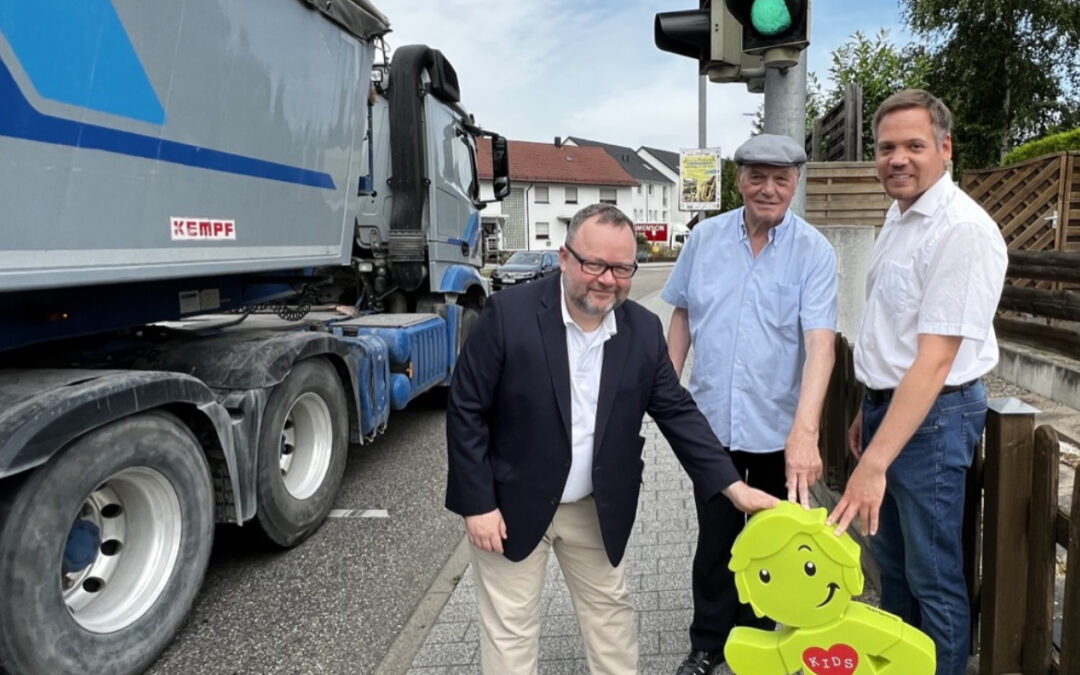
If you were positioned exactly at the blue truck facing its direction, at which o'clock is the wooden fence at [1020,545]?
The wooden fence is roughly at 3 o'clock from the blue truck.

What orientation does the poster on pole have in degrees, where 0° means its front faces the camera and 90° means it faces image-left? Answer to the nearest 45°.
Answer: approximately 0°

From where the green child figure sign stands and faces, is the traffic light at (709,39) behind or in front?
behind

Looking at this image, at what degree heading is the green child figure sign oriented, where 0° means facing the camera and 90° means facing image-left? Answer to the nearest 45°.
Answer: approximately 0°

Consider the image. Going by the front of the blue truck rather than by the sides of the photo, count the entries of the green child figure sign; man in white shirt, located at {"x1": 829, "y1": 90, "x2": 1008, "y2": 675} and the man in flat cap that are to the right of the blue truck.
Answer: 3
